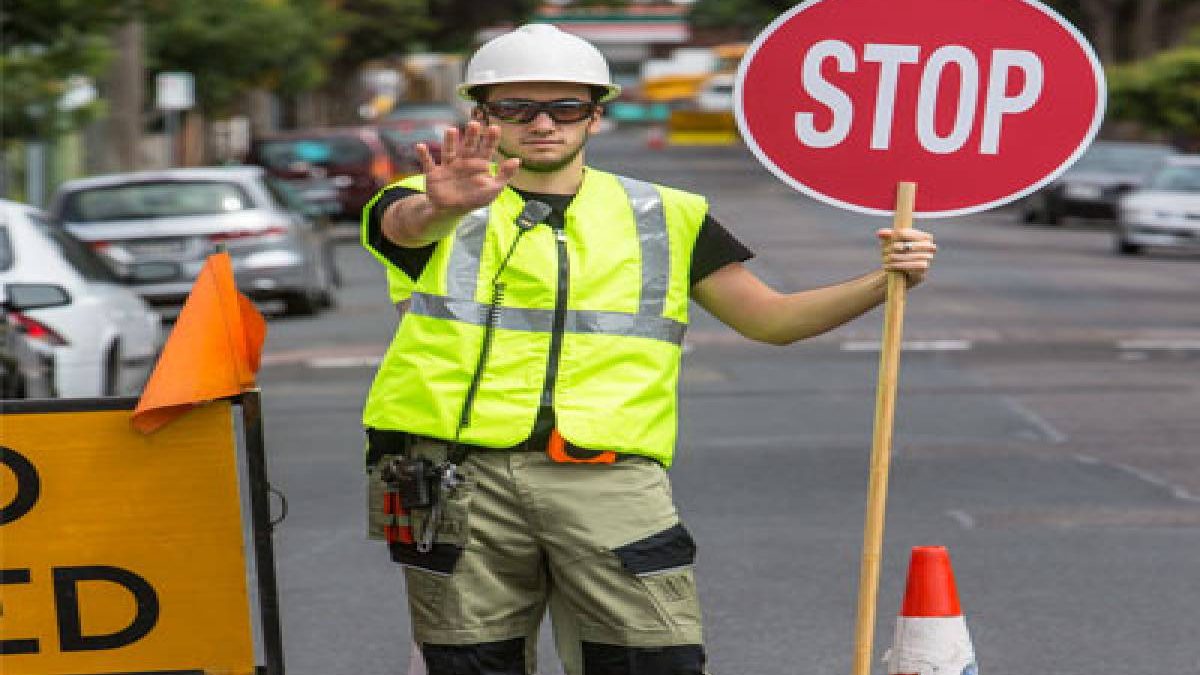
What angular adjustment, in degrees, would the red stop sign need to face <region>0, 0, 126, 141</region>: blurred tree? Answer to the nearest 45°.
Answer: approximately 135° to its right

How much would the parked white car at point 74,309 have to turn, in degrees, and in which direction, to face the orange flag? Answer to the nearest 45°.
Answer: approximately 135° to its right

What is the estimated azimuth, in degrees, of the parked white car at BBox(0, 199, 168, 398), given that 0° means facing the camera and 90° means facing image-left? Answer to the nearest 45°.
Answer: approximately 225°

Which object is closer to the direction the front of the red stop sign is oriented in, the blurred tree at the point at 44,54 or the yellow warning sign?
the yellow warning sign

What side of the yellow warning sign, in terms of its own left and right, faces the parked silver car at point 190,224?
back

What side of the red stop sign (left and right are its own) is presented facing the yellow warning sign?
right

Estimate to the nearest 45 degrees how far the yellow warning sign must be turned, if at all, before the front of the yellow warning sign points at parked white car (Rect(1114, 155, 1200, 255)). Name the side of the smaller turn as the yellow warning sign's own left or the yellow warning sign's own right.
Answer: approximately 135° to the yellow warning sign's own left
